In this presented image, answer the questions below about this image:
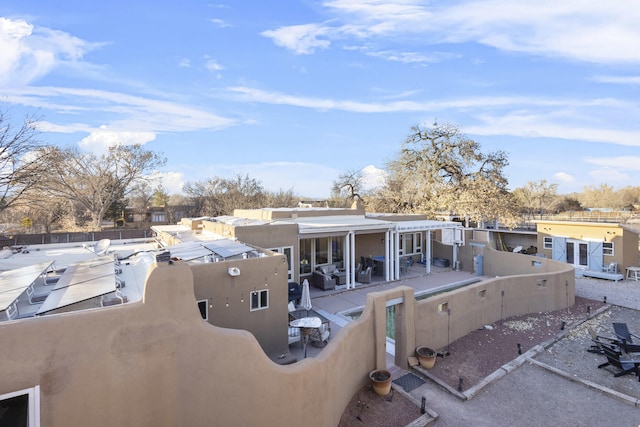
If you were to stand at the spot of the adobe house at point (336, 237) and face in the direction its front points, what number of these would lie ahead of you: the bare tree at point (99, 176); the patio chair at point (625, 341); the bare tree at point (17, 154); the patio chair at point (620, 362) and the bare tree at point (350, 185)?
2

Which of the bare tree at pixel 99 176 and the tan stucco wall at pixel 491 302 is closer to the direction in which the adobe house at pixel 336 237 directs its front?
the tan stucco wall

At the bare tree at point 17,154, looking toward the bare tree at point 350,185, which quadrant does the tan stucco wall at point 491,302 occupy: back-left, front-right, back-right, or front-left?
front-right

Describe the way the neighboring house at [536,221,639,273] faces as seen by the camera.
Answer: facing the viewer and to the left of the viewer

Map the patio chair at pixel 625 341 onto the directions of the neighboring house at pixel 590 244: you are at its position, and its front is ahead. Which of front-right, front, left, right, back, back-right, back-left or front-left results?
front-left

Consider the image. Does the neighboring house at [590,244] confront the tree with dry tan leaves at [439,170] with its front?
no

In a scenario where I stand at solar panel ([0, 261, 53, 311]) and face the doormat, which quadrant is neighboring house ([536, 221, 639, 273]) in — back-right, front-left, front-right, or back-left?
front-left

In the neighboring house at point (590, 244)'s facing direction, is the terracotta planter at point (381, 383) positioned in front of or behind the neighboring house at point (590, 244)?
in front

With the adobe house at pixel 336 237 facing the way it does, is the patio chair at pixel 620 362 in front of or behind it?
in front

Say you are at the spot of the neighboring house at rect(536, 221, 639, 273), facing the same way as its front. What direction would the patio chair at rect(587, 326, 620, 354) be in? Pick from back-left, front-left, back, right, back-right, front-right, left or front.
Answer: front-left

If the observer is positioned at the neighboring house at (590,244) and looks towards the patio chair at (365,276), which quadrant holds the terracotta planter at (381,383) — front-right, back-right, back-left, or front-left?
front-left

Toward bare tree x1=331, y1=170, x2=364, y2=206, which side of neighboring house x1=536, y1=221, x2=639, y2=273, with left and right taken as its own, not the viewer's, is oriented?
right

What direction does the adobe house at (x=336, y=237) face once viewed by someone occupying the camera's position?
facing the viewer and to the right of the viewer

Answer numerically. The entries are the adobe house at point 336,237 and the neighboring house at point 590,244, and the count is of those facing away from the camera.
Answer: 0

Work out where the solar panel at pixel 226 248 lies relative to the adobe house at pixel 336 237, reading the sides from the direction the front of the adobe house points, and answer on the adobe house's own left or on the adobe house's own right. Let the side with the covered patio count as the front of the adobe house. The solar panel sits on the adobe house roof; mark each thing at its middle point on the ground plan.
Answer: on the adobe house's own right
